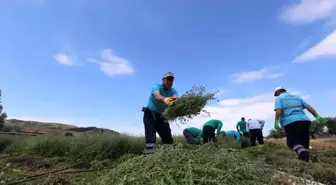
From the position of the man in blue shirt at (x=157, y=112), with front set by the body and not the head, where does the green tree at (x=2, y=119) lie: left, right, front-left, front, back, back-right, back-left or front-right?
back

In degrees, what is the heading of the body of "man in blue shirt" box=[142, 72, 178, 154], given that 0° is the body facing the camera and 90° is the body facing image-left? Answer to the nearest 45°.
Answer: approximately 315°

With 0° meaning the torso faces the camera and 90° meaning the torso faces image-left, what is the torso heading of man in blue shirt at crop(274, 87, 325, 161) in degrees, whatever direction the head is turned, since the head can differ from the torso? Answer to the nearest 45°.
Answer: approximately 135°

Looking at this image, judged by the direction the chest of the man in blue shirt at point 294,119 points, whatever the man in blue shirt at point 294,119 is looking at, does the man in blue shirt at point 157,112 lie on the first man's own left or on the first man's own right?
on the first man's own left

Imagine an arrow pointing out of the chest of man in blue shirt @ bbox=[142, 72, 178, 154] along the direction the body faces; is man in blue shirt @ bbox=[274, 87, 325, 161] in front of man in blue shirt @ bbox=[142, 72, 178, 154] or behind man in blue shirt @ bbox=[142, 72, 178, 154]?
in front

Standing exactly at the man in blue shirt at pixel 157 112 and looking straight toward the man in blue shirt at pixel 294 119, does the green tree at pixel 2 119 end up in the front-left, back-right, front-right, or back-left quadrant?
back-left

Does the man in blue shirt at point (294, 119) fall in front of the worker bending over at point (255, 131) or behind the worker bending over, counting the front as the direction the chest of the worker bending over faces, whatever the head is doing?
behind

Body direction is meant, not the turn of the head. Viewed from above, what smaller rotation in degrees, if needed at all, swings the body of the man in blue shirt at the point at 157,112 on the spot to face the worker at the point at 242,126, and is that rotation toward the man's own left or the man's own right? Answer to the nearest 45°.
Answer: approximately 90° to the man's own left
